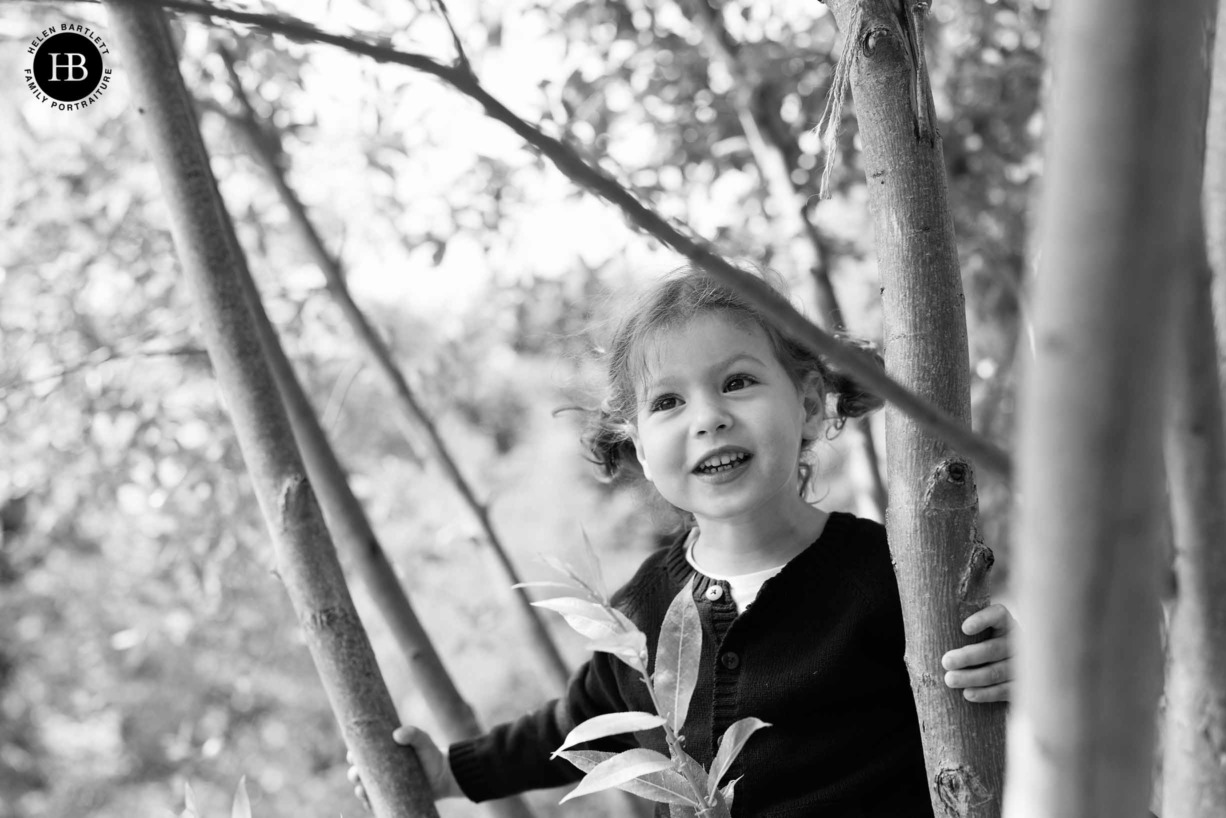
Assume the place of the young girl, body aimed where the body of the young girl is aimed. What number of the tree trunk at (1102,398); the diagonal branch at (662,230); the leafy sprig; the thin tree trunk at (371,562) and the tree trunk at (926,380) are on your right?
1

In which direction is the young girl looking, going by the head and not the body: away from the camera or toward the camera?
toward the camera

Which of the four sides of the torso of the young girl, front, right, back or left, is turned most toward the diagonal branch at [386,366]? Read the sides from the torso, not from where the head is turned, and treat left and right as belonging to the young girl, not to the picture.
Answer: right

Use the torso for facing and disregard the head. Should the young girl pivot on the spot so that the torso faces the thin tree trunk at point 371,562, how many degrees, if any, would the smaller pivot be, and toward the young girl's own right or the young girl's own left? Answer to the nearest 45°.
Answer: approximately 90° to the young girl's own right

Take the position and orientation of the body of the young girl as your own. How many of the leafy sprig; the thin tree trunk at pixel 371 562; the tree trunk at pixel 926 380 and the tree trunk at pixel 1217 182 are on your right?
1

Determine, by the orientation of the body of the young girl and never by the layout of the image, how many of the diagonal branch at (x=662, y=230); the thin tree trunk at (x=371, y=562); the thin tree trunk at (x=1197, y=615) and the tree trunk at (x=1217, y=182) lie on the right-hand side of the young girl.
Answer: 1

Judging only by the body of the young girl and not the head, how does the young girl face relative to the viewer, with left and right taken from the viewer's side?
facing the viewer and to the left of the viewer

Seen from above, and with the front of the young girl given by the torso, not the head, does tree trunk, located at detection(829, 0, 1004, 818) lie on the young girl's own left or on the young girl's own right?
on the young girl's own left

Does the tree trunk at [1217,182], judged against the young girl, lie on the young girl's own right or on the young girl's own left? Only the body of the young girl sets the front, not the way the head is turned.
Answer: on the young girl's own left

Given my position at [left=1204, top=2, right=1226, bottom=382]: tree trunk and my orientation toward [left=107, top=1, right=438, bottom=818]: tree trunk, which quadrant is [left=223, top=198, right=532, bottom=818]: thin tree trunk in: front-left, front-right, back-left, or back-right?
front-right
